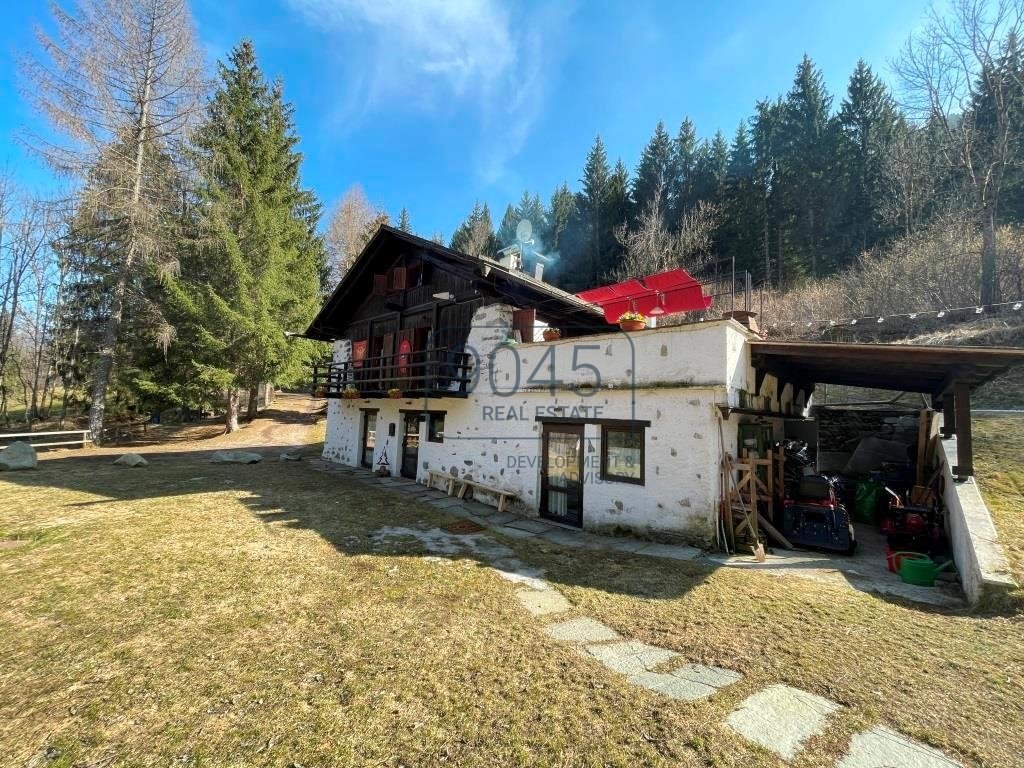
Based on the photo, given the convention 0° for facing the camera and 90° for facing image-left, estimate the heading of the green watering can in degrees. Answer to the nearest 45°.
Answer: approximately 270°

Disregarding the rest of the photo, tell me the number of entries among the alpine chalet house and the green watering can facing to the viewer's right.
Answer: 1

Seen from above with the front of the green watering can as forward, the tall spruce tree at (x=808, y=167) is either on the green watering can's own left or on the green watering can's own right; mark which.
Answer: on the green watering can's own left

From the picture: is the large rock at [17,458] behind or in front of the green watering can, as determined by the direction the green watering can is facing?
behind

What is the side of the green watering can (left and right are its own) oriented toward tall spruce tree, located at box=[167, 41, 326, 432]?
back

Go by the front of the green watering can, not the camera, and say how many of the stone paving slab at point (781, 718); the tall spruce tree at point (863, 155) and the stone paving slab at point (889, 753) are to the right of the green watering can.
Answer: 2

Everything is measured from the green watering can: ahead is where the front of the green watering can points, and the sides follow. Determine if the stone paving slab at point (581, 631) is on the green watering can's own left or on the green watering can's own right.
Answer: on the green watering can's own right

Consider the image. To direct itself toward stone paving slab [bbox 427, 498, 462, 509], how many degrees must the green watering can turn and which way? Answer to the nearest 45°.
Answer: approximately 180°

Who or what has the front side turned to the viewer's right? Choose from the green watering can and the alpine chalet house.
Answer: the green watering can

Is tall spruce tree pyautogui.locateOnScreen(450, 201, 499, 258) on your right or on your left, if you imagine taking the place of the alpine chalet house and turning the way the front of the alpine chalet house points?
on your right

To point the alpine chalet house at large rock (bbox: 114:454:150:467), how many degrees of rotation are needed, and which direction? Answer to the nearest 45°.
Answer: approximately 45° to its right

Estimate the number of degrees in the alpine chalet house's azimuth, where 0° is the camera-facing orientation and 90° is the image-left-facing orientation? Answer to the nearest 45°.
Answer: approximately 45°
